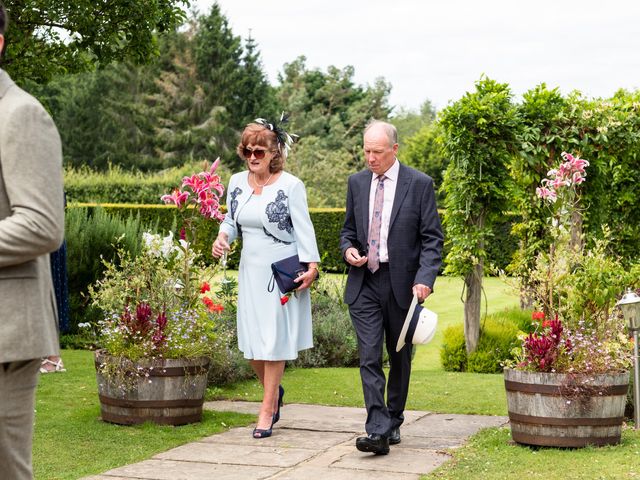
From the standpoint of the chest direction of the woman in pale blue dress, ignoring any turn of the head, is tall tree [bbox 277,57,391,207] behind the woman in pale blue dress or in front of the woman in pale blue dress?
behind

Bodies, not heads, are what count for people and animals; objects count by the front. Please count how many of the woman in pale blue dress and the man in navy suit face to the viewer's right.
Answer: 0

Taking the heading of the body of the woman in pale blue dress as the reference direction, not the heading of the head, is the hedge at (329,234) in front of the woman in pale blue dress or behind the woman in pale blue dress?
behind

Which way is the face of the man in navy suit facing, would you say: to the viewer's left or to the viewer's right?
to the viewer's left

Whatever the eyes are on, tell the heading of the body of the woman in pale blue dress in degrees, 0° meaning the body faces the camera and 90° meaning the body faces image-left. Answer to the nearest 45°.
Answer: approximately 45°

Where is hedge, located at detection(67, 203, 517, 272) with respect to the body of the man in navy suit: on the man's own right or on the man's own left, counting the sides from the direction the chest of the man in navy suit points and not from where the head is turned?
on the man's own right

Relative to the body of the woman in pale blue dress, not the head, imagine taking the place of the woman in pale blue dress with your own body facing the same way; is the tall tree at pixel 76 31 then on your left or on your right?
on your right

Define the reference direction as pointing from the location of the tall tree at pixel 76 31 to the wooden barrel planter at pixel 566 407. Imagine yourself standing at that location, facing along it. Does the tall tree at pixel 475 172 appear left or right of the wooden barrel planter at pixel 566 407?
left

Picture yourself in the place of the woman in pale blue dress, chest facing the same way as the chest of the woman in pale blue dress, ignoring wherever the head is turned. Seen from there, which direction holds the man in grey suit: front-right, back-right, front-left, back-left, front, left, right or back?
front-left

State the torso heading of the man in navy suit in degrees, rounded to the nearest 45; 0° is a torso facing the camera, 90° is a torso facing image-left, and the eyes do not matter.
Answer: approximately 45°

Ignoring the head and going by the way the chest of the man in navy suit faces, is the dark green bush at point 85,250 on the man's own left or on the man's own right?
on the man's own right

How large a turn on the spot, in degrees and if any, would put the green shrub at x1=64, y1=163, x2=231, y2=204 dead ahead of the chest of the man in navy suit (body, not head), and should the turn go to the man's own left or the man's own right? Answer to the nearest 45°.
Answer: approximately 135° to the man's own right

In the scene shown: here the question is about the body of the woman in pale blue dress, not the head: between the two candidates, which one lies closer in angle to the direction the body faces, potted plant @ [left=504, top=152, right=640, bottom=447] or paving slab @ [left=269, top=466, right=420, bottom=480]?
the paving slab
